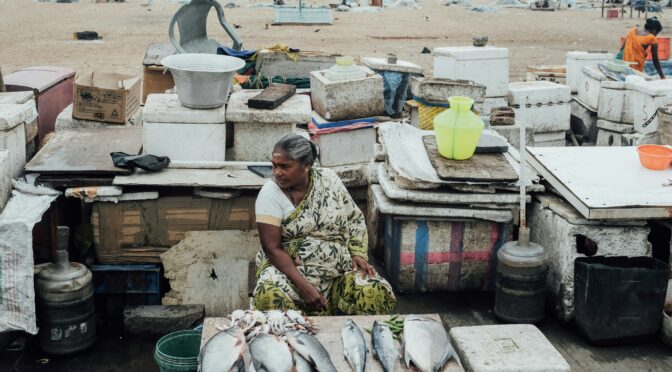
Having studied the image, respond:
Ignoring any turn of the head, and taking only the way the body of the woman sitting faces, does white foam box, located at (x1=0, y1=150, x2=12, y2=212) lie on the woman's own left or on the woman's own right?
on the woman's own right

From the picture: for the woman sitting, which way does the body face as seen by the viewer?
toward the camera

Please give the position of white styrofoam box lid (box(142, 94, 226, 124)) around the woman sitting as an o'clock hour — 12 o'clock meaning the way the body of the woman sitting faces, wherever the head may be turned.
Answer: The white styrofoam box lid is roughly at 5 o'clock from the woman sitting.

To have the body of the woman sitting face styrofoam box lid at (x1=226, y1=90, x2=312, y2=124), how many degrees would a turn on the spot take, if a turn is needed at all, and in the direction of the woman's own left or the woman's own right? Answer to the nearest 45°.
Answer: approximately 180°

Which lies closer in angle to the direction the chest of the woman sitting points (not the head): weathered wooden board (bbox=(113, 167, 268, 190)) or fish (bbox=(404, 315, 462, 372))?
the fish

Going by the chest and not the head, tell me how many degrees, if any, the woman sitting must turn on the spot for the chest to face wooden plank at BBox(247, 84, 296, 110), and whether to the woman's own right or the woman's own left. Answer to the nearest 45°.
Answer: approximately 180°

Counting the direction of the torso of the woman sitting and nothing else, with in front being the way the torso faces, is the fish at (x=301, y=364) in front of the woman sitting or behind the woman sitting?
in front

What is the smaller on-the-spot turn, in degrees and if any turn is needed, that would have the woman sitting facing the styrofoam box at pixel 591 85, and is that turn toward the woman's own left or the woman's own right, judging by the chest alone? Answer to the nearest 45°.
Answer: approximately 135° to the woman's own left

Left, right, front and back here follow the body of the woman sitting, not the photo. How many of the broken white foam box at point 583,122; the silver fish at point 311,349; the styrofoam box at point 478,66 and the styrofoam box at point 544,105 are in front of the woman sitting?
1

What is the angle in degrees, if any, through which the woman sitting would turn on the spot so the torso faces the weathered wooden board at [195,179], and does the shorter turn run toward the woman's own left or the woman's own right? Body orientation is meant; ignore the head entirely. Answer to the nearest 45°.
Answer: approximately 135° to the woman's own right
